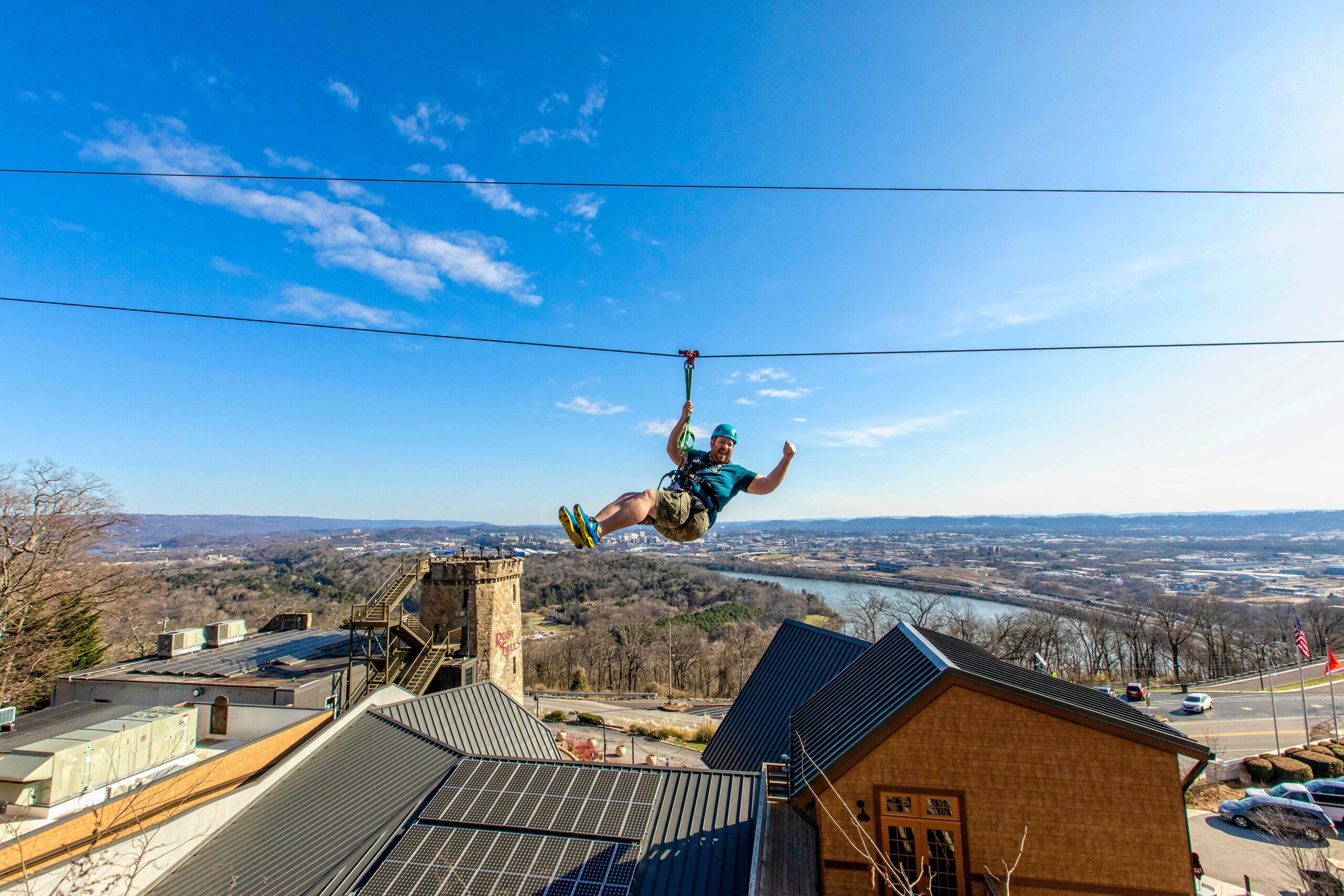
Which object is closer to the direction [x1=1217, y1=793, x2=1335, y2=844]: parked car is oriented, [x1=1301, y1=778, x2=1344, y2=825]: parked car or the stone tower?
the stone tower

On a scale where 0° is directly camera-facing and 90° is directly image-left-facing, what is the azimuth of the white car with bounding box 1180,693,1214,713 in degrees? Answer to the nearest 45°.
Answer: approximately 45°

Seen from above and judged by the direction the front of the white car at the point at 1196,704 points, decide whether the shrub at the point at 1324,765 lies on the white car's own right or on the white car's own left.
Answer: on the white car's own left

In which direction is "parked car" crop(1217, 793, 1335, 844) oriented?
to the viewer's left

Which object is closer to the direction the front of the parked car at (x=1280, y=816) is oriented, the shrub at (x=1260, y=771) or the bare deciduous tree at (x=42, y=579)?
the bare deciduous tree

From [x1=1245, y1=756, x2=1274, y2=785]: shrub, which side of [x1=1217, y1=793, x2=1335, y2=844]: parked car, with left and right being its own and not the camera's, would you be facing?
right

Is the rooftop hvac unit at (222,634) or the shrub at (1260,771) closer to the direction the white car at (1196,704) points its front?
the rooftop hvac unit
